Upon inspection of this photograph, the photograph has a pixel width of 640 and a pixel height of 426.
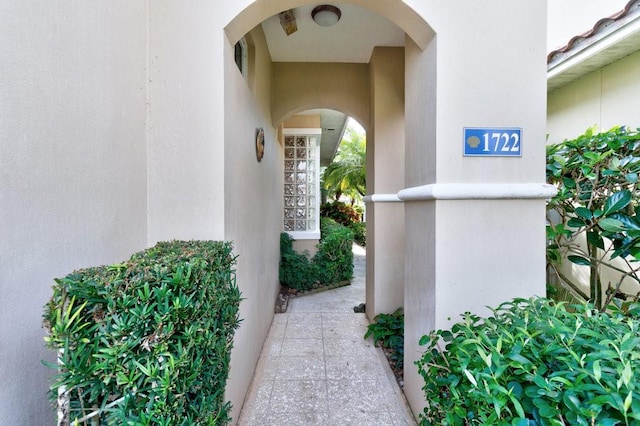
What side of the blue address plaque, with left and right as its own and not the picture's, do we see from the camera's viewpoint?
front

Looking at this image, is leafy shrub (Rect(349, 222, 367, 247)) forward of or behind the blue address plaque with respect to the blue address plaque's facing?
behind

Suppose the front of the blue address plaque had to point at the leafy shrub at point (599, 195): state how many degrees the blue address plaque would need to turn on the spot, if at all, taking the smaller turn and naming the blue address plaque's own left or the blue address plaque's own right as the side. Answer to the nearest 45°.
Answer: approximately 135° to the blue address plaque's own left

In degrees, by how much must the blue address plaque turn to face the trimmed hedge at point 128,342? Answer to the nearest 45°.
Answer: approximately 45° to its right

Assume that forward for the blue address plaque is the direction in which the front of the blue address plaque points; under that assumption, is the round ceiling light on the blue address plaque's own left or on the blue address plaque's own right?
on the blue address plaque's own right

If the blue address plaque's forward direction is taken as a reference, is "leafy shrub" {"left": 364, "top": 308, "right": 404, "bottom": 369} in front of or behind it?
behind

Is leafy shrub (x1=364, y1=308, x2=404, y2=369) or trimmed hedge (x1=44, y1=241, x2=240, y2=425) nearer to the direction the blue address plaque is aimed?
the trimmed hedge
